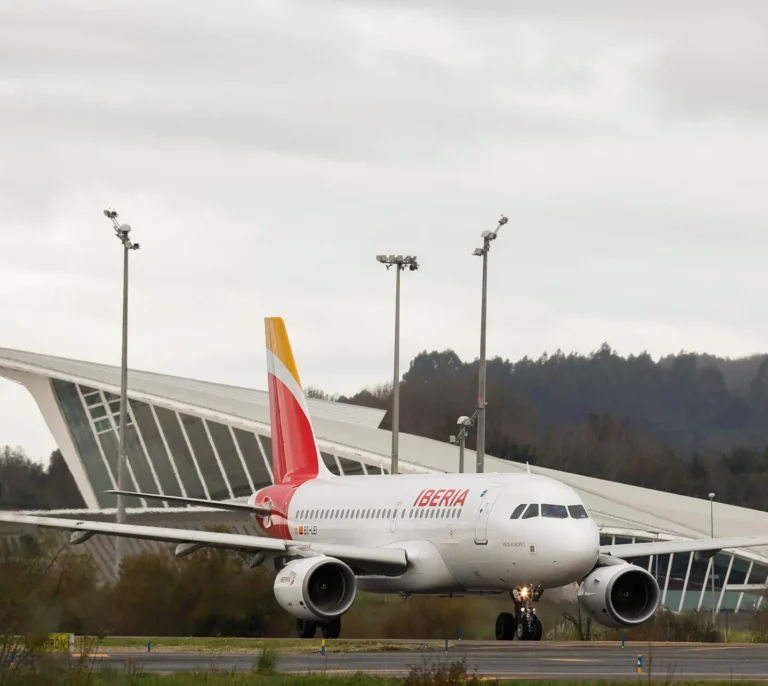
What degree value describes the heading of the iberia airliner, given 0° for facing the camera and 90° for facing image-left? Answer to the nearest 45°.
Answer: approximately 315°
